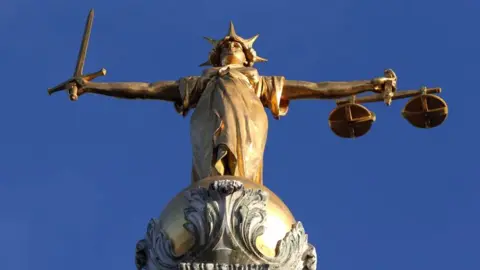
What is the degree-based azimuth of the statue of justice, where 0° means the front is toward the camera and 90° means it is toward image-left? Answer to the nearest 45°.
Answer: approximately 0°
